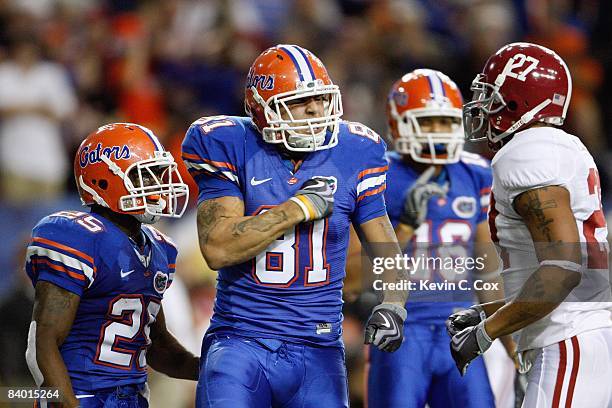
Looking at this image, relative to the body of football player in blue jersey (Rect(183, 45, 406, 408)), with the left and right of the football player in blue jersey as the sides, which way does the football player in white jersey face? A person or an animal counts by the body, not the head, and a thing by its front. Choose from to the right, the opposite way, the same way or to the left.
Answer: to the right

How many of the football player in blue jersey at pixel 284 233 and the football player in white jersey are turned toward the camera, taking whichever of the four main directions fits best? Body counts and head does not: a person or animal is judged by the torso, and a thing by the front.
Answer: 1

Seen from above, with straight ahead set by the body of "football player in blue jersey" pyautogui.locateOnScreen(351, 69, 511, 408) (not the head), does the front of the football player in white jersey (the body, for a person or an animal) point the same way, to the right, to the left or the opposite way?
to the right

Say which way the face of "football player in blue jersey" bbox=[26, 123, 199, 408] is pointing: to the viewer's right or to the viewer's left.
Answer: to the viewer's right

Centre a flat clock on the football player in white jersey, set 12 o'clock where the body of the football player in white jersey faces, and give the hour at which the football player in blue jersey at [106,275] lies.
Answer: The football player in blue jersey is roughly at 12 o'clock from the football player in white jersey.

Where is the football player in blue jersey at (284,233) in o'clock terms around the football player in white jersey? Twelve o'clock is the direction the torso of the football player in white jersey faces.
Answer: The football player in blue jersey is roughly at 12 o'clock from the football player in white jersey.

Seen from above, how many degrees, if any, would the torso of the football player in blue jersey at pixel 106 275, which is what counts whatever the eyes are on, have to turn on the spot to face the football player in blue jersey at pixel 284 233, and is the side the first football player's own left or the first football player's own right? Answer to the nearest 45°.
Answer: approximately 45° to the first football player's own left

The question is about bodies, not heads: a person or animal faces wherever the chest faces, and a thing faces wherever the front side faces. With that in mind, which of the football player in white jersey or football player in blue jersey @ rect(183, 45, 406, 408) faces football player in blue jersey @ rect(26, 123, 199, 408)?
the football player in white jersey

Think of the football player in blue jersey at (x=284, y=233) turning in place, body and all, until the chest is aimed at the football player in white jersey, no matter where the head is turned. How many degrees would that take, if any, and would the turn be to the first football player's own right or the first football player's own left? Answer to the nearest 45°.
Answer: approximately 90° to the first football player's own left
